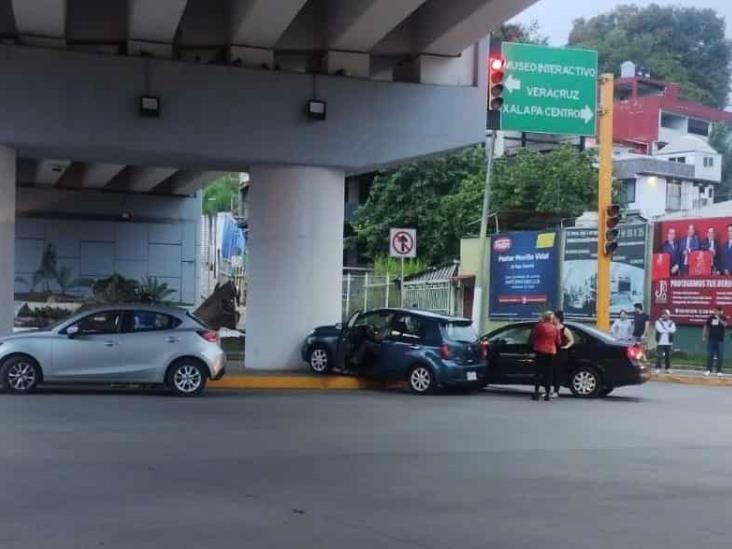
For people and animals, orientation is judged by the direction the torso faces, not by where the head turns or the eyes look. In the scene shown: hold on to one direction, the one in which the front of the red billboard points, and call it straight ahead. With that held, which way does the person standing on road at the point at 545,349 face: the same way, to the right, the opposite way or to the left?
the opposite way

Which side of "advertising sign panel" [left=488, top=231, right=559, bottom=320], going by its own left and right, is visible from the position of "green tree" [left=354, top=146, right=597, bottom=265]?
back

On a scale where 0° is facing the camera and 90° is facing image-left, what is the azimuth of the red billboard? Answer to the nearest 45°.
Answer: approximately 0°

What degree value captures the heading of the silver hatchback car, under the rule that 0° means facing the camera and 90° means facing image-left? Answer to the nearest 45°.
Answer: approximately 90°

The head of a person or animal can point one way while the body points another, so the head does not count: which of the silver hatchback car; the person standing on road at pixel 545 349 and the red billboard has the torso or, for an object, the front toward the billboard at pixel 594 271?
the person standing on road

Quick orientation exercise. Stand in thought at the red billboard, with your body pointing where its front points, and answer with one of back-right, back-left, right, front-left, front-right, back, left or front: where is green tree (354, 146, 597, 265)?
back-right

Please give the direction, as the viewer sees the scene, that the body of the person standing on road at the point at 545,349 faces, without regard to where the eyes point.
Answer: away from the camera
